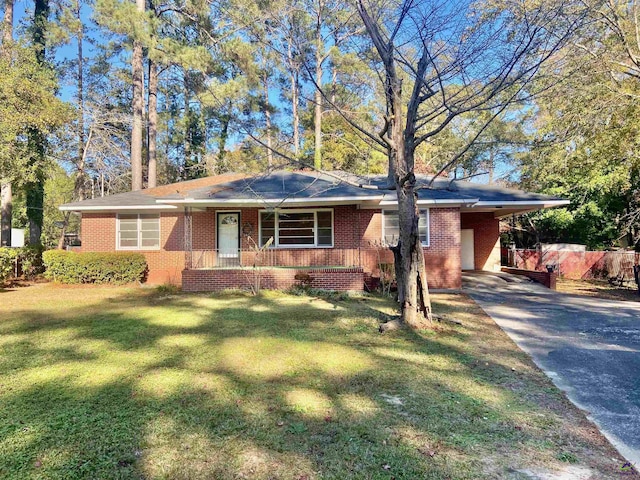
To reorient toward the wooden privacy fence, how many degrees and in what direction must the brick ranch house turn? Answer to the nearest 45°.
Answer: approximately 90° to its left

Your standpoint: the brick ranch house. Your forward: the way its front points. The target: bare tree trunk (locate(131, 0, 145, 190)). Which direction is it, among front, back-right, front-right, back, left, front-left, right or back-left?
back-right

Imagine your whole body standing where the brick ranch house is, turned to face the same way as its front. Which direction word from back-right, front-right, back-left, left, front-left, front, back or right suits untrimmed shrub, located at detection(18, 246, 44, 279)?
right

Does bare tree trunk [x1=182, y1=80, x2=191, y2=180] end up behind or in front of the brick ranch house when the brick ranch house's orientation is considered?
behind

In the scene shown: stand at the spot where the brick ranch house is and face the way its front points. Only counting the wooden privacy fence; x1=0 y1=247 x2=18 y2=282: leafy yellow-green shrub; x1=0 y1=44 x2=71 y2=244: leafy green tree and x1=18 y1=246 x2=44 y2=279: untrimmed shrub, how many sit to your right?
3

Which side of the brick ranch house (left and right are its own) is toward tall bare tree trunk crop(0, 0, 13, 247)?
right

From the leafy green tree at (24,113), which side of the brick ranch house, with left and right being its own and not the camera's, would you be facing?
right

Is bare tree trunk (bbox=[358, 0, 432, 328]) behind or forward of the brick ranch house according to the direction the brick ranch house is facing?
forward

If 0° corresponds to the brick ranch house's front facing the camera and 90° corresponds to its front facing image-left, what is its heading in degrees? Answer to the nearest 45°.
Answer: approximately 0°
